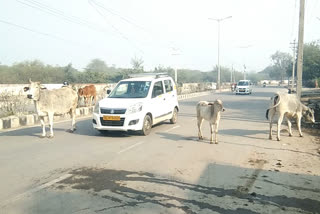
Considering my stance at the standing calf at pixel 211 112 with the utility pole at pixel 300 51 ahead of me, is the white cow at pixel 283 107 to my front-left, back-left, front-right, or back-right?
front-right

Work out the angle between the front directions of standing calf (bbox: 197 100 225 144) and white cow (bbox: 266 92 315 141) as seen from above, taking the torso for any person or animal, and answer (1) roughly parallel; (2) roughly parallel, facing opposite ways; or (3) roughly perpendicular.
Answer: roughly perpendicular

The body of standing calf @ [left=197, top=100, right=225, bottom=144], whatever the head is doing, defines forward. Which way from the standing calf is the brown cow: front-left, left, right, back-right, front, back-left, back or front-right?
back

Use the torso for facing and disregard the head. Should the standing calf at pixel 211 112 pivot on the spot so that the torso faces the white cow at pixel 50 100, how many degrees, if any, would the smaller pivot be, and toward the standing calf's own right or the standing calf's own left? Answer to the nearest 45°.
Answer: approximately 135° to the standing calf's own right

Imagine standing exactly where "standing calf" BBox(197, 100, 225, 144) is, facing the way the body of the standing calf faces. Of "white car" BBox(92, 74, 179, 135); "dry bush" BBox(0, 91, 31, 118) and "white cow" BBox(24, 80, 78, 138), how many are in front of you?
0

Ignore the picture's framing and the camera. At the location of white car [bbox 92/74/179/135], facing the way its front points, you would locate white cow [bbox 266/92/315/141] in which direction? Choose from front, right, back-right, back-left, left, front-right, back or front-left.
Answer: back-left

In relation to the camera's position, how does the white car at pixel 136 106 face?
facing the viewer and to the left of the viewer

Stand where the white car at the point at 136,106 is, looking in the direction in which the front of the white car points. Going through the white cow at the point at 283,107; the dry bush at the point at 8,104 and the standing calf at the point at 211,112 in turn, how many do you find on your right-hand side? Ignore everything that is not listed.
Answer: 1

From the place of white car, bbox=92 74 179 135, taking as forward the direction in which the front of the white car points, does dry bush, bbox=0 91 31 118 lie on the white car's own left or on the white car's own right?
on the white car's own right

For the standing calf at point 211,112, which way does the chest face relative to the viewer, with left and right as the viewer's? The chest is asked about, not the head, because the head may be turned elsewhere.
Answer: facing the viewer and to the right of the viewer

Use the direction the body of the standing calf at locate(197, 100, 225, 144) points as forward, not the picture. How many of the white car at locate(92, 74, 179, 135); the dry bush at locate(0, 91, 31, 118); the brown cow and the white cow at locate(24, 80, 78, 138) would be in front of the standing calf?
0

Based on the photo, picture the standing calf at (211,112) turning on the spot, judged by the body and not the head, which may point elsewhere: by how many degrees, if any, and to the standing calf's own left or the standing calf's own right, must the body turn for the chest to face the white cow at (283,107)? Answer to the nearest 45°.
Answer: approximately 90° to the standing calf's own left
